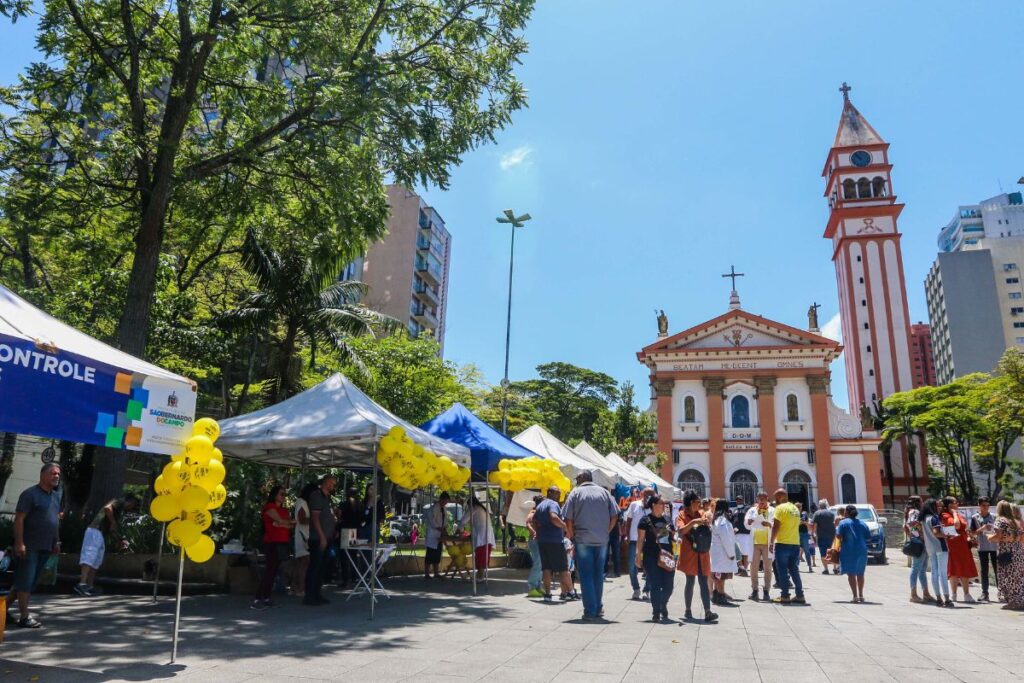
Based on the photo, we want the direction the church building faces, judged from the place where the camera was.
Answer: facing the viewer

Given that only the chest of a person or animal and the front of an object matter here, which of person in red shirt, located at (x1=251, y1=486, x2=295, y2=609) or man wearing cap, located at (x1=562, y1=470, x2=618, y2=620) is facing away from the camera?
the man wearing cap

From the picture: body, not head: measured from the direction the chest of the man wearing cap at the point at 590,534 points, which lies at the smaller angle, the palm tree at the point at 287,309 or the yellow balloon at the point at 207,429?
the palm tree

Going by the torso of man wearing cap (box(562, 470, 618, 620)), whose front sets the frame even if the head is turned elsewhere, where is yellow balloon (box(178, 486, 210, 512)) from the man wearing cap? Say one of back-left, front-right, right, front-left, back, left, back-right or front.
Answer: back-left

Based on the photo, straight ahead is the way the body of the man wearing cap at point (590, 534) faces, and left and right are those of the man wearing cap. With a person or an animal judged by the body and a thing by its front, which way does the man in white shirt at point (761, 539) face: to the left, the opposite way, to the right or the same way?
the opposite way

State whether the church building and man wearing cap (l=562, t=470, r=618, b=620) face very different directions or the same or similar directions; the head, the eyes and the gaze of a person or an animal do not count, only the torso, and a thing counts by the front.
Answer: very different directions

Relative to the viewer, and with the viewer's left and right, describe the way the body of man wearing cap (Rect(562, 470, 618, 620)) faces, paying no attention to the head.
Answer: facing away from the viewer

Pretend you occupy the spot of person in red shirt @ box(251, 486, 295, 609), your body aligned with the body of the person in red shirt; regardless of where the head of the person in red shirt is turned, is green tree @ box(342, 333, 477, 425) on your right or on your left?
on your left

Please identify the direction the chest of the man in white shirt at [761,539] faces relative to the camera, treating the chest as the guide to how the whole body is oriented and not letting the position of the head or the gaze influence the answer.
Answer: toward the camera

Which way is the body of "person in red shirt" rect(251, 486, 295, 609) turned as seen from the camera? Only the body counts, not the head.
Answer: to the viewer's right

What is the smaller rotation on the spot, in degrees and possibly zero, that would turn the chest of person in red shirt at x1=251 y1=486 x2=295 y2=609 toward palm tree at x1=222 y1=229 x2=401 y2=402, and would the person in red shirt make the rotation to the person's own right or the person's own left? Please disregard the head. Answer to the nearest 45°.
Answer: approximately 90° to the person's own left

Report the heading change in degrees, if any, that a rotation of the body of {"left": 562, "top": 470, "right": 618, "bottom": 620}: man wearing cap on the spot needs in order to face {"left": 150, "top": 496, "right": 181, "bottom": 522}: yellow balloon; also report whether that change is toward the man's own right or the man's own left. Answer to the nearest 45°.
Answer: approximately 135° to the man's own left

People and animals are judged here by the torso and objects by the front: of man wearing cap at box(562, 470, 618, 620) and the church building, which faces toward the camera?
the church building
